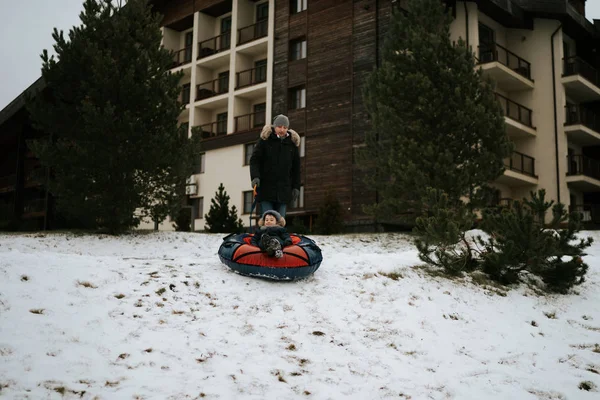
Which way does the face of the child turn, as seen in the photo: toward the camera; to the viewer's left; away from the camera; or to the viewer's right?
toward the camera

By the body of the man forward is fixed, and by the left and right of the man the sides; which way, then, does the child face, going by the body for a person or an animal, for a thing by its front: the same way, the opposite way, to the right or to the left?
the same way

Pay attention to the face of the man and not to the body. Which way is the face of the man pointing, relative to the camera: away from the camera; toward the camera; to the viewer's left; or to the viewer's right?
toward the camera

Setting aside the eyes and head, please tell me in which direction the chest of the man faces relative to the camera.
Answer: toward the camera

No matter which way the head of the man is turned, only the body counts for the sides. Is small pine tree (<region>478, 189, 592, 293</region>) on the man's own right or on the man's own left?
on the man's own left

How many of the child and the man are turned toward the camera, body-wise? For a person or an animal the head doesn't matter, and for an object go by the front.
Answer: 2

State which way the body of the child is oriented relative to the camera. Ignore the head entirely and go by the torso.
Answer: toward the camera

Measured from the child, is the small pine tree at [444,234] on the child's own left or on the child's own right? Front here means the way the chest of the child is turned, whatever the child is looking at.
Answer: on the child's own left

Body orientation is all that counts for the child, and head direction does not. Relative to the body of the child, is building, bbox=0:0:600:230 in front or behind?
behind

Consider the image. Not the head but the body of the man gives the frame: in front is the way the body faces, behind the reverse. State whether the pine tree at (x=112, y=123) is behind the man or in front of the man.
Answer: behind
